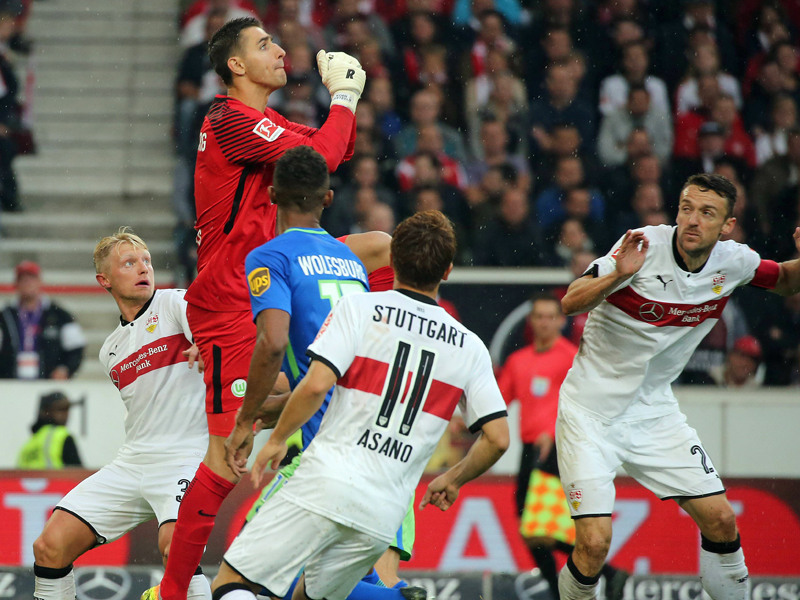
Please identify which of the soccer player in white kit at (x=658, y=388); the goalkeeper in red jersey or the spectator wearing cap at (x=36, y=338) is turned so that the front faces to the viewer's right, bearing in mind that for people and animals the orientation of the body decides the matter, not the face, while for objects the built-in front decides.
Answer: the goalkeeper in red jersey

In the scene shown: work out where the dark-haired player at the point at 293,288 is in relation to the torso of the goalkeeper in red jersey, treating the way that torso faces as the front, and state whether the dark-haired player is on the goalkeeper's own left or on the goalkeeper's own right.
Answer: on the goalkeeper's own right

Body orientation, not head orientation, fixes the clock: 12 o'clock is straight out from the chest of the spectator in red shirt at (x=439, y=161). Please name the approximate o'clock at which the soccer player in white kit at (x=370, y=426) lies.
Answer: The soccer player in white kit is roughly at 12 o'clock from the spectator in red shirt.

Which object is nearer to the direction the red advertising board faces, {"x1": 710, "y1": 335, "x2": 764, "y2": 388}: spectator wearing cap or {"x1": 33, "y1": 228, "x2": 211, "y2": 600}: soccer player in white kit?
the soccer player in white kit

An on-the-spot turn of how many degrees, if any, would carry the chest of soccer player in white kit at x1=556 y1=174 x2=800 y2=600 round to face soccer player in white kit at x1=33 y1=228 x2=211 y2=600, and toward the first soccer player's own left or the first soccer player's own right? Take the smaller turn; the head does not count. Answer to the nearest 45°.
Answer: approximately 90° to the first soccer player's own right

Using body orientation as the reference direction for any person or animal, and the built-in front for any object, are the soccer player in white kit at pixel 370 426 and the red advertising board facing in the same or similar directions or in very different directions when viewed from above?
very different directions

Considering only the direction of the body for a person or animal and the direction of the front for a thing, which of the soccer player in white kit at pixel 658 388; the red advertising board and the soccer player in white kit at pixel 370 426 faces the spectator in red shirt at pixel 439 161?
the soccer player in white kit at pixel 370 426

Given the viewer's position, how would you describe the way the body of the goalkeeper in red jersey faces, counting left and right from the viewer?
facing to the right of the viewer

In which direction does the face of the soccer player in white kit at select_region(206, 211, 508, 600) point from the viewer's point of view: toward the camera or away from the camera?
away from the camera

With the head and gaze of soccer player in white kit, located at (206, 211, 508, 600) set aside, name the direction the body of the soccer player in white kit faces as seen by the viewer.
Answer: away from the camera
